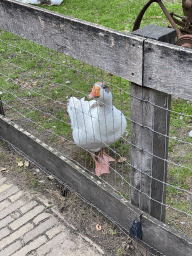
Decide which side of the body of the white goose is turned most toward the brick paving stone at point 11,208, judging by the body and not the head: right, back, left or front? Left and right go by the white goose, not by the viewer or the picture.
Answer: right

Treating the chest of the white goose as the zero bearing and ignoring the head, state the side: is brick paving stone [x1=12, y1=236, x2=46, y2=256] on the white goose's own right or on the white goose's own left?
on the white goose's own right

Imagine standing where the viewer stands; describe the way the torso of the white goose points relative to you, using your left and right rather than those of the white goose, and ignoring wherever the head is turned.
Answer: facing the viewer and to the right of the viewer

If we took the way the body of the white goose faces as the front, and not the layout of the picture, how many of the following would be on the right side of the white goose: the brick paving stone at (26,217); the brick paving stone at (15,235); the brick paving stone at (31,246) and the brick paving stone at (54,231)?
4

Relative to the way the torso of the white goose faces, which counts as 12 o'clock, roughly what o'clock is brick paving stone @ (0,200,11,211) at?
The brick paving stone is roughly at 4 o'clock from the white goose.

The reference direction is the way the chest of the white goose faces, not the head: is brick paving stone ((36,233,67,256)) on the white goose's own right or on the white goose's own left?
on the white goose's own right

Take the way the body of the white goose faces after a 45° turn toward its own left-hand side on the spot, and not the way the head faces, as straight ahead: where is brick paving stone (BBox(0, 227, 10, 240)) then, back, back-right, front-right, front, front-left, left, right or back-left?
back-right

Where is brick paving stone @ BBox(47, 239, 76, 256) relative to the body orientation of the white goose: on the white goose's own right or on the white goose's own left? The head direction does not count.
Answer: on the white goose's own right

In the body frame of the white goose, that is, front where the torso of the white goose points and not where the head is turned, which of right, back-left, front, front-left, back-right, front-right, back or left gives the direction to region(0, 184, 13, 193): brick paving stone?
back-right

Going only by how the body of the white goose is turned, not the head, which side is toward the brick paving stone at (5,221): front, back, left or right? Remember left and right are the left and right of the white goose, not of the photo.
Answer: right

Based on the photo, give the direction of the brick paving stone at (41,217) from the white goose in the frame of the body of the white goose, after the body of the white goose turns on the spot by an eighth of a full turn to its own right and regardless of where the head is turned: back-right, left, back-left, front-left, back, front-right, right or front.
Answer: front-right

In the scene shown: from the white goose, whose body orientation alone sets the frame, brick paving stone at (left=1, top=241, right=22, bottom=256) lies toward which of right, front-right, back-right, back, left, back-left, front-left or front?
right
